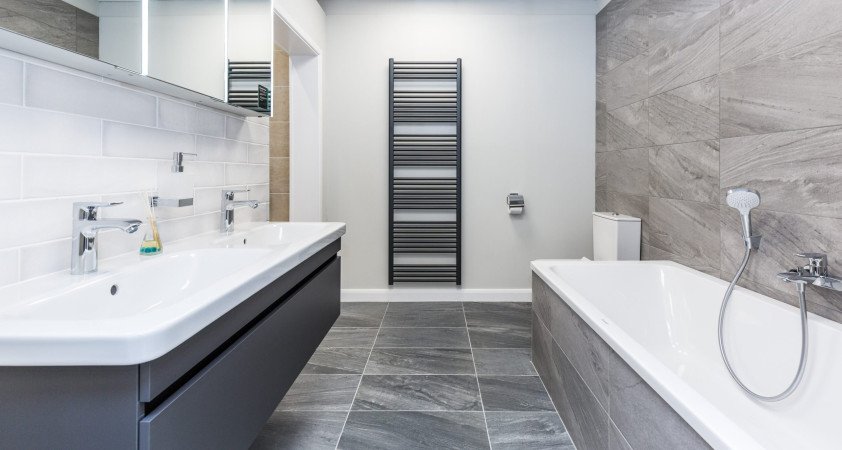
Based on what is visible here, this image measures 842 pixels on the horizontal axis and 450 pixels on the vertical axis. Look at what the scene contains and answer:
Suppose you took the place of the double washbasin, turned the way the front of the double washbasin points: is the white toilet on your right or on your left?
on your left
